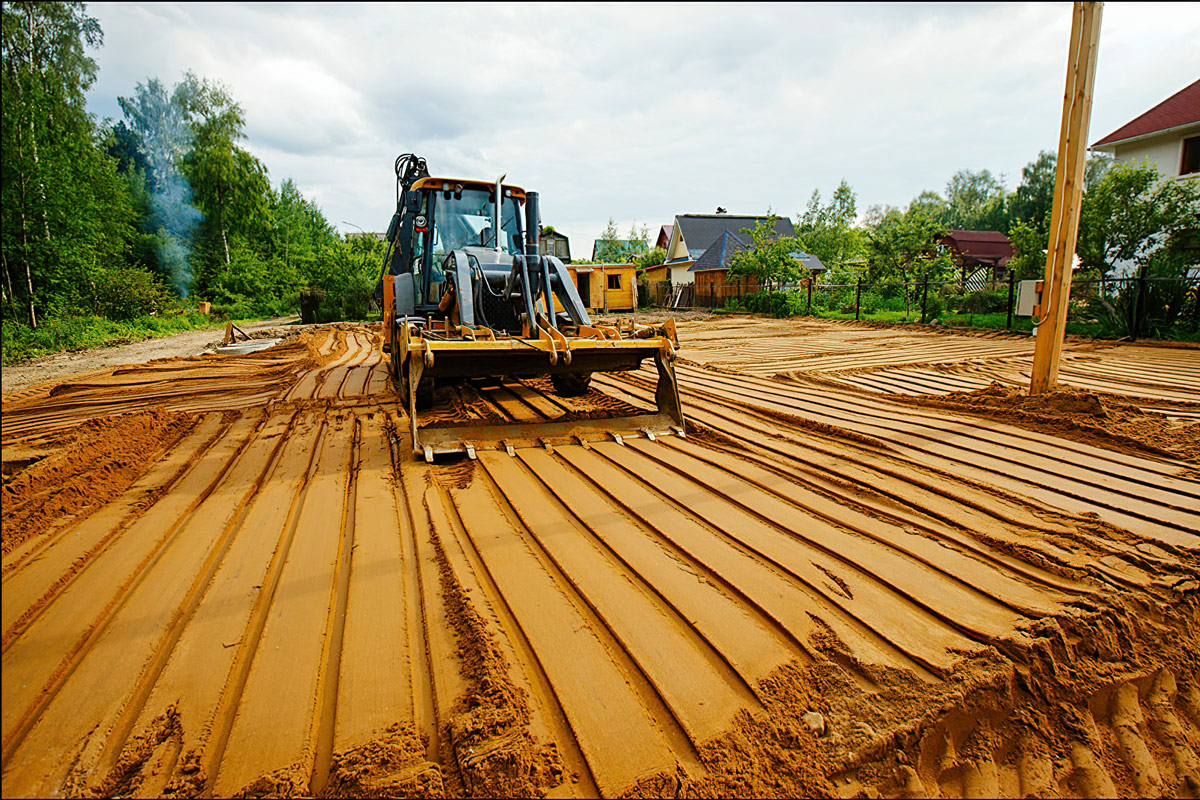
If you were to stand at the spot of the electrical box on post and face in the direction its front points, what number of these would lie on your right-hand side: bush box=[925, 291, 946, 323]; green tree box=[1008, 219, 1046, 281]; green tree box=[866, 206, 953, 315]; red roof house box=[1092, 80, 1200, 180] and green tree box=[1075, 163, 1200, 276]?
5

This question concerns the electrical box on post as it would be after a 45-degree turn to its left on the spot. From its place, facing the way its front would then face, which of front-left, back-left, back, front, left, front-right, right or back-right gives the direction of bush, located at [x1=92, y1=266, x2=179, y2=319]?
front-right

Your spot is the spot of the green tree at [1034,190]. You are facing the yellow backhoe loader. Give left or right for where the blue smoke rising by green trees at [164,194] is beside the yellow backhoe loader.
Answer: right

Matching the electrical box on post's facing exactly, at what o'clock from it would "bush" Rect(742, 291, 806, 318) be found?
The bush is roughly at 2 o'clock from the electrical box on post.

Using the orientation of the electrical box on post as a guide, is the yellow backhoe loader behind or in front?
in front

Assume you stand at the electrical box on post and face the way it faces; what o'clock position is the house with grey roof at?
The house with grey roof is roughly at 2 o'clock from the electrical box on post.

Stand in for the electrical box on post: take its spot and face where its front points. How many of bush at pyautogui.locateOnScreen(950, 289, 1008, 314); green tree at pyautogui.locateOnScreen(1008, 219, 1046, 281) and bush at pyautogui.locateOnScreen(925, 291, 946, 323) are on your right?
3

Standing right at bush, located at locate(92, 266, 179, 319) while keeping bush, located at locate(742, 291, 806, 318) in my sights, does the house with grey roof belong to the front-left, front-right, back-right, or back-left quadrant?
front-left

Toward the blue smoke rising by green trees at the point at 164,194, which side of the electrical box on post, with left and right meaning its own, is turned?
front

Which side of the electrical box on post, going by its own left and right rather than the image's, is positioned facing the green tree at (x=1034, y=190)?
right

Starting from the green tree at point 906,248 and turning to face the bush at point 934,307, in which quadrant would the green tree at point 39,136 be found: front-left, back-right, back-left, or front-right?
front-right

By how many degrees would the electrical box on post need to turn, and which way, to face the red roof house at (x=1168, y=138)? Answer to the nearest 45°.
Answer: approximately 90° to its right

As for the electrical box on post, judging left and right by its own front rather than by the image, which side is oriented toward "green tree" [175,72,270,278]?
front

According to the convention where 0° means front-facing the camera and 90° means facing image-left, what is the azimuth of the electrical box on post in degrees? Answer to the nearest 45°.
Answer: approximately 90°

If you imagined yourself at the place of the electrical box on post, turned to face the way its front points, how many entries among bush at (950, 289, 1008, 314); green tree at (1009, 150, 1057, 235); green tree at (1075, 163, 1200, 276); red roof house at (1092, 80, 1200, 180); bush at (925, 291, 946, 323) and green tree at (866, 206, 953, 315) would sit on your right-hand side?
3

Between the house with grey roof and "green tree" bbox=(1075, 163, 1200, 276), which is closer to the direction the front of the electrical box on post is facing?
the house with grey roof
